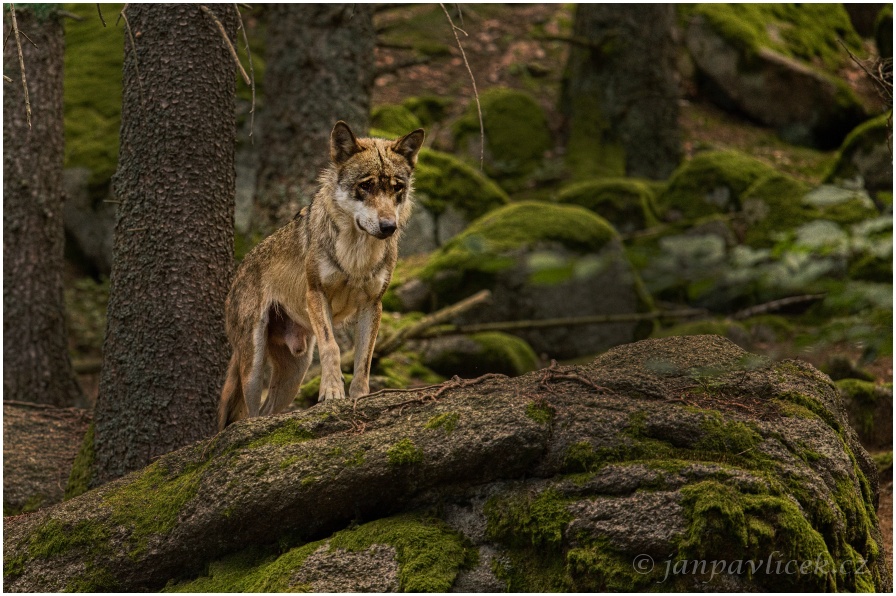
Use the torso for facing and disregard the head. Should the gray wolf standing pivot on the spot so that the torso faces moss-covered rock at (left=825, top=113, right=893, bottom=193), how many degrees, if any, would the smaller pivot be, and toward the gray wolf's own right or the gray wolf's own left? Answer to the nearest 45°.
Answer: approximately 90° to the gray wolf's own left

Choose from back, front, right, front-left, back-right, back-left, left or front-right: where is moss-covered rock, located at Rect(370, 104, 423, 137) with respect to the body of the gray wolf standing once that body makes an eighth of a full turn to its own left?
left

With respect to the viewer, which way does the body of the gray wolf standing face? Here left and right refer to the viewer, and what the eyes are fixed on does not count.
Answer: facing the viewer and to the right of the viewer

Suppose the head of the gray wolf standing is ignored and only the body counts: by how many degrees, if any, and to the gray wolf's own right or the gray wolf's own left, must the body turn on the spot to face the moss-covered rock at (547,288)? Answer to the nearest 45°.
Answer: approximately 90° to the gray wolf's own left

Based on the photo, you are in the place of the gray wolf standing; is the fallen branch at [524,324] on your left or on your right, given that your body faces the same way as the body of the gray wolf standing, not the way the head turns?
on your left

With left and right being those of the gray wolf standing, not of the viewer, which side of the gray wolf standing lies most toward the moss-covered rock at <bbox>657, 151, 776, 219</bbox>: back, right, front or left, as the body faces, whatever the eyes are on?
left

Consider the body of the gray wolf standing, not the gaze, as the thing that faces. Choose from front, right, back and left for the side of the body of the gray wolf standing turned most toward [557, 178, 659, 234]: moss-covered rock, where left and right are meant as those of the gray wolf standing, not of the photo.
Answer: left
